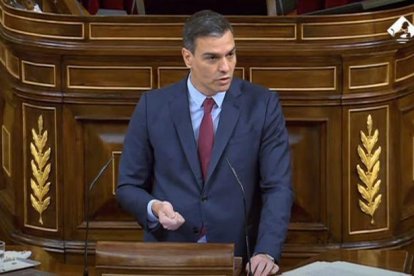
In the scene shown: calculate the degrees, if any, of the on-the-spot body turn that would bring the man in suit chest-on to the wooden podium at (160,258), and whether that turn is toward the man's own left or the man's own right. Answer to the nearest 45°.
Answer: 0° — they already face it

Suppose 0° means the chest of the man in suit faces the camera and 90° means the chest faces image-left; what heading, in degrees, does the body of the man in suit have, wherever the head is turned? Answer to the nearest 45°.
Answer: approximately 0°
